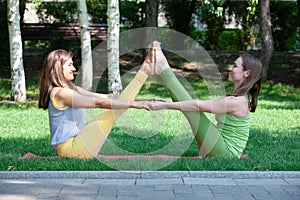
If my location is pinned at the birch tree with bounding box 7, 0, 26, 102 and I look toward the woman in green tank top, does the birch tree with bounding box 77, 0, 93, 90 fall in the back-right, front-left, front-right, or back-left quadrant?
front-left

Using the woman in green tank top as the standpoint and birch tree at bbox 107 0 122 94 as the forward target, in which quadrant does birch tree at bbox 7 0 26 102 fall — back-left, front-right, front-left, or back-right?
front-left

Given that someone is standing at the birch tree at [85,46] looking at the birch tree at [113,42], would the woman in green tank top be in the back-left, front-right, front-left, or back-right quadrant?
front-right

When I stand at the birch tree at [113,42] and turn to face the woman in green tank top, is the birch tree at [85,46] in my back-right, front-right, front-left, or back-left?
back-right

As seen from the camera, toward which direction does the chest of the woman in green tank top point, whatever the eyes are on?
to the viewer's left

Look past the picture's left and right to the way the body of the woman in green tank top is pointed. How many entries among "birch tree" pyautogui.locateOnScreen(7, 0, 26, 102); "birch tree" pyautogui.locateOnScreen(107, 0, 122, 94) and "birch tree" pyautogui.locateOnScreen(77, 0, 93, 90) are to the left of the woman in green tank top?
0

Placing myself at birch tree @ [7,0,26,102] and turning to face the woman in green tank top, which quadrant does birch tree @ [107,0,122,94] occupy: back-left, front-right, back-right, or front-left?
front-left

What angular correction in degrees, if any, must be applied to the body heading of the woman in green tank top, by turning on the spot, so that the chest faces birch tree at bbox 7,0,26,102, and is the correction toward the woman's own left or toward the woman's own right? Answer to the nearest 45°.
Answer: approximately 45° to the woman's own right

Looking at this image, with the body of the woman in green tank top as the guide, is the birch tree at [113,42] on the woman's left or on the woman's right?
on the woman's right

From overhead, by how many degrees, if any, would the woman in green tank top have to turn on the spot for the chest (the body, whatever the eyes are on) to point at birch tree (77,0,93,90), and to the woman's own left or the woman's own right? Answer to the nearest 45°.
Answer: approximately 45° to the woman's own right

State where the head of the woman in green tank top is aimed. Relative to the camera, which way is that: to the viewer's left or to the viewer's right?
to the viewer's left
